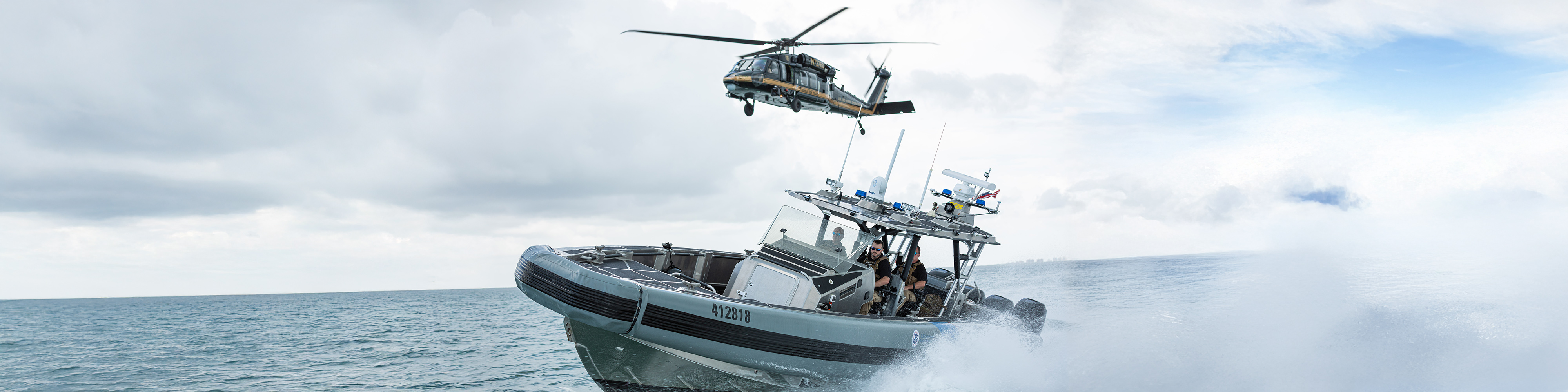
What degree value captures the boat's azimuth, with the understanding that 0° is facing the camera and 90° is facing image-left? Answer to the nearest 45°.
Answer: approximately 45°

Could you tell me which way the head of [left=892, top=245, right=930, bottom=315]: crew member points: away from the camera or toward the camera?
toward the camera

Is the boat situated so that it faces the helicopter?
no

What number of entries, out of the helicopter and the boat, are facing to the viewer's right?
0

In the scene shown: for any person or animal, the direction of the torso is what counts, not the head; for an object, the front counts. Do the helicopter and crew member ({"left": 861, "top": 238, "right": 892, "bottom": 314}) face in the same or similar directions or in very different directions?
same or similar directions

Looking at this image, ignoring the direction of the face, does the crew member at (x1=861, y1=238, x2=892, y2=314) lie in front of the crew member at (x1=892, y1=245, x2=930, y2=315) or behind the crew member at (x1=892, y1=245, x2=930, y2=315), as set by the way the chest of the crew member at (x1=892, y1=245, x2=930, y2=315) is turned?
in front

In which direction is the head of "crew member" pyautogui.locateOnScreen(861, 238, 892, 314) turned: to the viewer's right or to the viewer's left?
to the viewer's left

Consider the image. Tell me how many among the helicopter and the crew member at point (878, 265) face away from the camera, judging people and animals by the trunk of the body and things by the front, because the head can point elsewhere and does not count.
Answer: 0

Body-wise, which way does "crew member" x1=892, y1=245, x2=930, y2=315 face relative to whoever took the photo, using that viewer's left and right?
facing the viewer and to the left of the viewer
